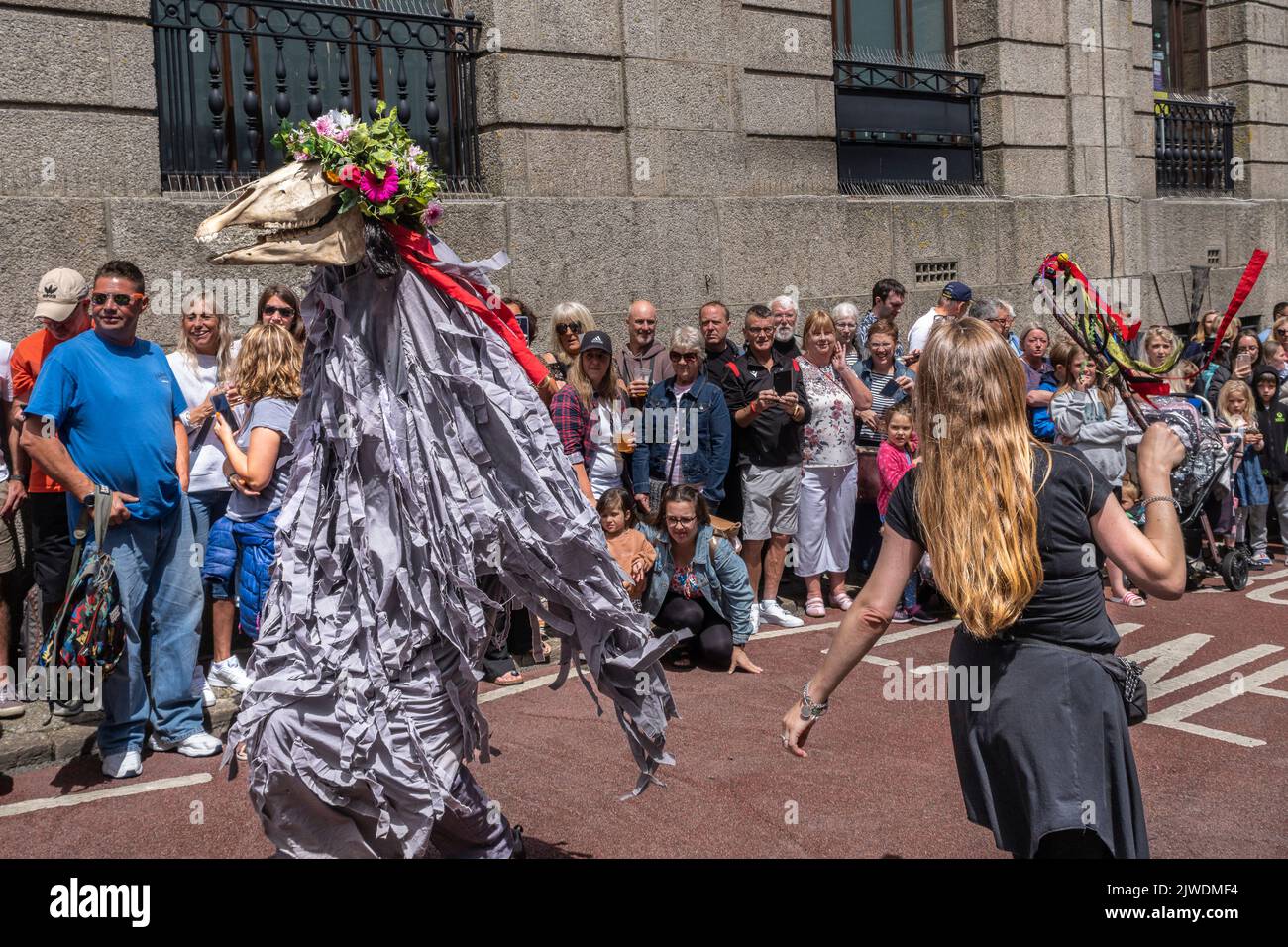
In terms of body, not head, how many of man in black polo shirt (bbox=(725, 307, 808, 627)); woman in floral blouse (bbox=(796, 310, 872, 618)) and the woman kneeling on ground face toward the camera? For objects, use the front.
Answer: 3

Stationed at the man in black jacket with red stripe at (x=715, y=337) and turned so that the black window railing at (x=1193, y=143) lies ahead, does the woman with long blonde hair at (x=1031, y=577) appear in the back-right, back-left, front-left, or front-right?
back-right

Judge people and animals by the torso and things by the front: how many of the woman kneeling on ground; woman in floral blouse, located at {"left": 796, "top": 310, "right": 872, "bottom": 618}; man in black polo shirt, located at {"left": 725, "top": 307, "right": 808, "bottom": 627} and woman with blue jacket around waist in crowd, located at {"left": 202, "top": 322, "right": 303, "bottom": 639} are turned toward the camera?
3

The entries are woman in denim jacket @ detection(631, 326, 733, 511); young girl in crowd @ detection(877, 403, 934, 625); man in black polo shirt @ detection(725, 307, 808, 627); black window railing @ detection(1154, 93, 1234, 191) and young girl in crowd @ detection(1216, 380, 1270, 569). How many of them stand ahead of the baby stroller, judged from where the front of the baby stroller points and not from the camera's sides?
3

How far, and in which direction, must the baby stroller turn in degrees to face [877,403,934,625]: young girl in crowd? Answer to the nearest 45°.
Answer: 0° — it already faces them

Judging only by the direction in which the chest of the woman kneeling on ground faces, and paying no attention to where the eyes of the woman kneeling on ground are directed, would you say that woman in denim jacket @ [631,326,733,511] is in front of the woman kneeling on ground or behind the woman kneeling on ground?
behind

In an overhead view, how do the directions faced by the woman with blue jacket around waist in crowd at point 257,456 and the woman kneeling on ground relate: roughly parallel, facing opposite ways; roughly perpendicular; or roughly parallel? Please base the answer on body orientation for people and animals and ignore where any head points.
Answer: roughly perpendicular

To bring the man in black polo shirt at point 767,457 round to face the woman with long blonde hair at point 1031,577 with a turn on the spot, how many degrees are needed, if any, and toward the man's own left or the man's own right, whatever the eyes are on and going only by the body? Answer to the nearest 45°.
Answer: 0° — they already face them

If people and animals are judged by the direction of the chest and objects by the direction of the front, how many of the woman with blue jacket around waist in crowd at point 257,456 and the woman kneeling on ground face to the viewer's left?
1

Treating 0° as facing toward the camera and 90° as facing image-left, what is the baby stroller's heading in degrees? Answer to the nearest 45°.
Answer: approximately 45°

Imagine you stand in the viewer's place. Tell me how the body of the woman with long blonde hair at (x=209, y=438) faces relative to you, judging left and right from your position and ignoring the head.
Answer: facing the viewer and to the right of the viewer
